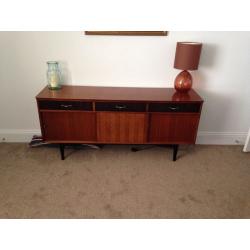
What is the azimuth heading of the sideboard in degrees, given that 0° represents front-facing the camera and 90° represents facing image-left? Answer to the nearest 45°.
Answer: approximately 0°
